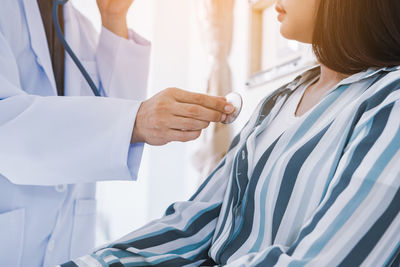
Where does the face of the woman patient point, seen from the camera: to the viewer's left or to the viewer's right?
to the viewer's left

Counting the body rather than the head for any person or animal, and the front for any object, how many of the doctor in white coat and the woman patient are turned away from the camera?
0

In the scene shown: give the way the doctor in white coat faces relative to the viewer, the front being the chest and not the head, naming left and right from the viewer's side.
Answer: facing the viewer and to the right of the viewer

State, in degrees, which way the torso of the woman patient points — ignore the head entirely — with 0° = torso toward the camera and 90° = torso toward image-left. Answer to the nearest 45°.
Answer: approximately 45°
